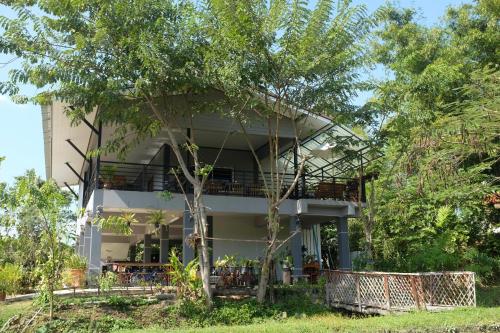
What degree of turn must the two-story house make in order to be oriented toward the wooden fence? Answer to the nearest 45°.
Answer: approximately 45° to its left

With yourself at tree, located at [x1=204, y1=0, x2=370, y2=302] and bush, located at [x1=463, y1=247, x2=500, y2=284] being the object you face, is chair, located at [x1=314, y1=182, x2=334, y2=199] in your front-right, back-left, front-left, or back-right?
front-left

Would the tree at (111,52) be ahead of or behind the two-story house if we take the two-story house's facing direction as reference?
ahead

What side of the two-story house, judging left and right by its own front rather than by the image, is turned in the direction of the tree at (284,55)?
front

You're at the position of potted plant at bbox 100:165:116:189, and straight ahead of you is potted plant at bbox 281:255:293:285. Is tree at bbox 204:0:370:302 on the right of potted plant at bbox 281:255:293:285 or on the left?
right

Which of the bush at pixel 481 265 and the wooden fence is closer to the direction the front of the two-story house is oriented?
the wooden fence

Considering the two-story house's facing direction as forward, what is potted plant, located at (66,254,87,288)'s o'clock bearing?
The potted plant is roughly at 2 o'clock from the two-story house.

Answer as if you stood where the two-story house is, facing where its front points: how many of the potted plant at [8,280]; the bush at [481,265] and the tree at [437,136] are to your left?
2

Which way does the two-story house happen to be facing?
toward the camera

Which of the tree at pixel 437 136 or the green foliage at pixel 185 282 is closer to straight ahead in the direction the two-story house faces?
the green foliage

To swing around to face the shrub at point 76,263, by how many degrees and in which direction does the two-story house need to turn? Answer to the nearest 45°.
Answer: approximately 45° to its right

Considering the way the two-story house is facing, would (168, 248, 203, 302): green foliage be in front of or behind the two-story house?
in front

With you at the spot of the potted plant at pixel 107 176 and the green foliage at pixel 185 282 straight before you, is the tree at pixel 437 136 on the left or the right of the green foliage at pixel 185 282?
left

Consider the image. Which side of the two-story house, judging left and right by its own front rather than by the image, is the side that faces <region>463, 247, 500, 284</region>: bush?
left
